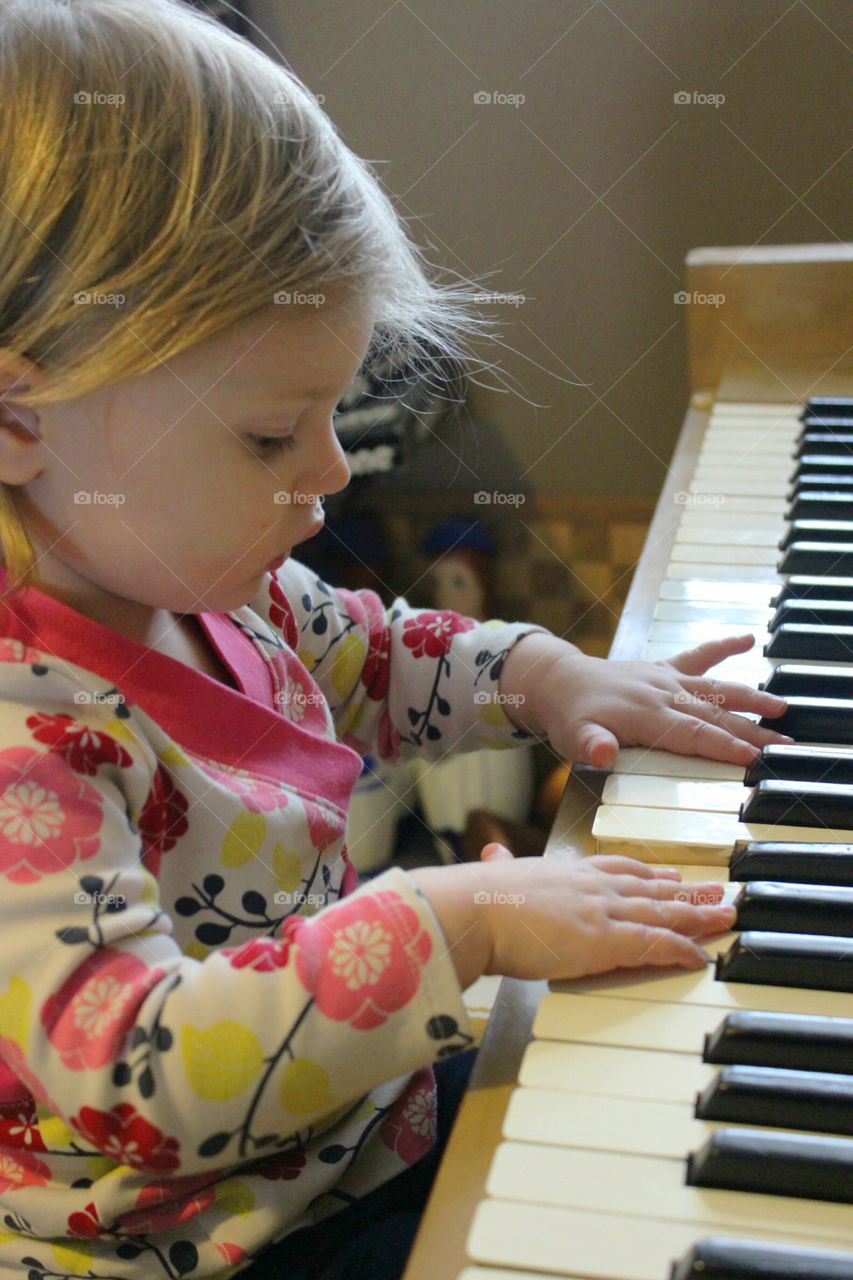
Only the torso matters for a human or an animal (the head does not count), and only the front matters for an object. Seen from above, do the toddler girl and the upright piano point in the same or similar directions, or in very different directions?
very different directions

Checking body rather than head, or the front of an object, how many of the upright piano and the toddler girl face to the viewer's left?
1

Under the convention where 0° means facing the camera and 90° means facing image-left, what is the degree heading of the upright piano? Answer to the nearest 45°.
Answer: approximately 90°

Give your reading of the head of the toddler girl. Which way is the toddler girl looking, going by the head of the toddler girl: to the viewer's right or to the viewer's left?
to the viewer's right

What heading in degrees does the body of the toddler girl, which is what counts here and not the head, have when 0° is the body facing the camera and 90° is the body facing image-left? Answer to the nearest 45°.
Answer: approximately 270°
